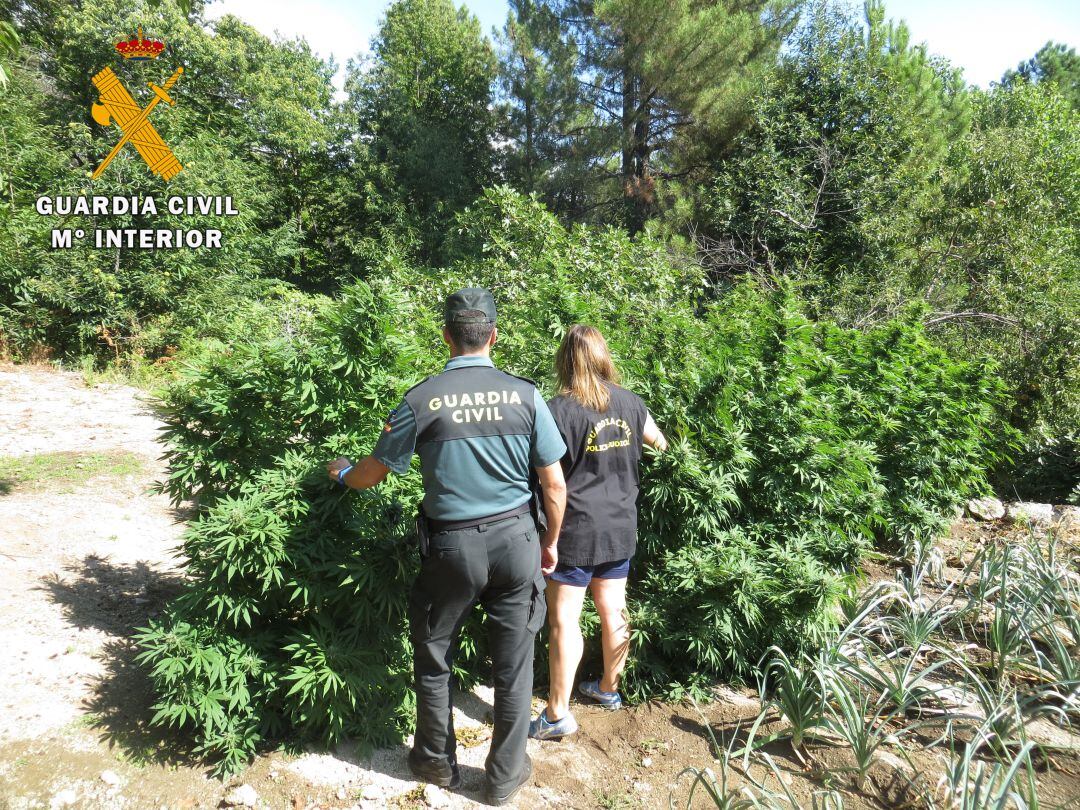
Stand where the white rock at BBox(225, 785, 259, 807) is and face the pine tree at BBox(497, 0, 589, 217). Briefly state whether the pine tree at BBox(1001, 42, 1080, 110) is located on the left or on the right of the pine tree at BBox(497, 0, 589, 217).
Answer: right

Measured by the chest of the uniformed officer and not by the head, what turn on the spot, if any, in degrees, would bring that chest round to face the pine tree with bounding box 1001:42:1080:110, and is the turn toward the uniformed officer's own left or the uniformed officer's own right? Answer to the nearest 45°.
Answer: approximately 45° to the uniformed officer's own right

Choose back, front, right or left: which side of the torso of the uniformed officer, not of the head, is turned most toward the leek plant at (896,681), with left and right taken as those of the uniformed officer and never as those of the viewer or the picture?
right

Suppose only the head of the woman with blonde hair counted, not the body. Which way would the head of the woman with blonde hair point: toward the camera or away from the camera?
away from the camera

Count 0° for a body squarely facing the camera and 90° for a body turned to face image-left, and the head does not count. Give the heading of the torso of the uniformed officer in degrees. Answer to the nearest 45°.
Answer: approximately 180°

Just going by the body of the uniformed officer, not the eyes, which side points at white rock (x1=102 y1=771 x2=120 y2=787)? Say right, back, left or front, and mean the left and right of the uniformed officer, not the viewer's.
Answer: left

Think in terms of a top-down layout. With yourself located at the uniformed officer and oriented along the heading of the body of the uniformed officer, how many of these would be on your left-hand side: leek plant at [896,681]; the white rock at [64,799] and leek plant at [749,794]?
1

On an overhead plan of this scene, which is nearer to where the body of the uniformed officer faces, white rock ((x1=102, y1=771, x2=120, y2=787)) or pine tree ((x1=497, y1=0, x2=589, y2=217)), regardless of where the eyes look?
the pine tree

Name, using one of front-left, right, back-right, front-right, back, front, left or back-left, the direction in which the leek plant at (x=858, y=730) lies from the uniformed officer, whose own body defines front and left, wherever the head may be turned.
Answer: right

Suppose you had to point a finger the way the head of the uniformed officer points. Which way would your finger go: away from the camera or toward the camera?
away from the camera

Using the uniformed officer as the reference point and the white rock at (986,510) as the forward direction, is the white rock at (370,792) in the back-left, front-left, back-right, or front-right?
back-left

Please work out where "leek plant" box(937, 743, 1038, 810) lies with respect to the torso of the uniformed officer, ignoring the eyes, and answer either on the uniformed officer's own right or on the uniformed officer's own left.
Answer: on the uniformed officer's own right

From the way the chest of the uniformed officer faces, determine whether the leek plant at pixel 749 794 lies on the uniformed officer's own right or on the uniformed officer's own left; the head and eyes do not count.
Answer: on the uniformed officer's own right

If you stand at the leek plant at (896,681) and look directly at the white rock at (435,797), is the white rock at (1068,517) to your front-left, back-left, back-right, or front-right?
back-right

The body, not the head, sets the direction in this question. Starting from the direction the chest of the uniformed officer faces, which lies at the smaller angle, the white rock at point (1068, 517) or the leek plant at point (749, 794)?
the white rock
